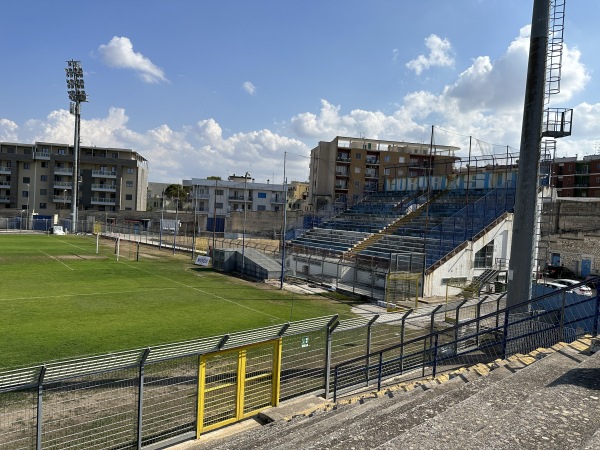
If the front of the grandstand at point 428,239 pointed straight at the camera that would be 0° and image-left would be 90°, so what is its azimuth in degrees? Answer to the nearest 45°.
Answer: approximately 45°

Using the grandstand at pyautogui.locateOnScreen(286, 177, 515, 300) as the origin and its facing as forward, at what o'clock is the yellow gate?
The yellow gate is roughly at 11 o'clock from the grandstand.

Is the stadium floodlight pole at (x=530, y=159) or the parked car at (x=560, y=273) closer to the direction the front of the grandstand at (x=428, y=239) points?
the stadium floodlight pole

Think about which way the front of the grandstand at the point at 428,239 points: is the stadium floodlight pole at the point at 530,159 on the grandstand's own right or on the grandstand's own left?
on the grandstand's own left
